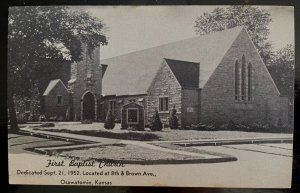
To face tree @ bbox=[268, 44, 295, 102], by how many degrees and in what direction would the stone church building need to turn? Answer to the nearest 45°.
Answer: approximately 135° to its left

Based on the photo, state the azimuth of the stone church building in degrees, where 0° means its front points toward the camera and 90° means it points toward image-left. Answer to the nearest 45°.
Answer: approximately 45°
